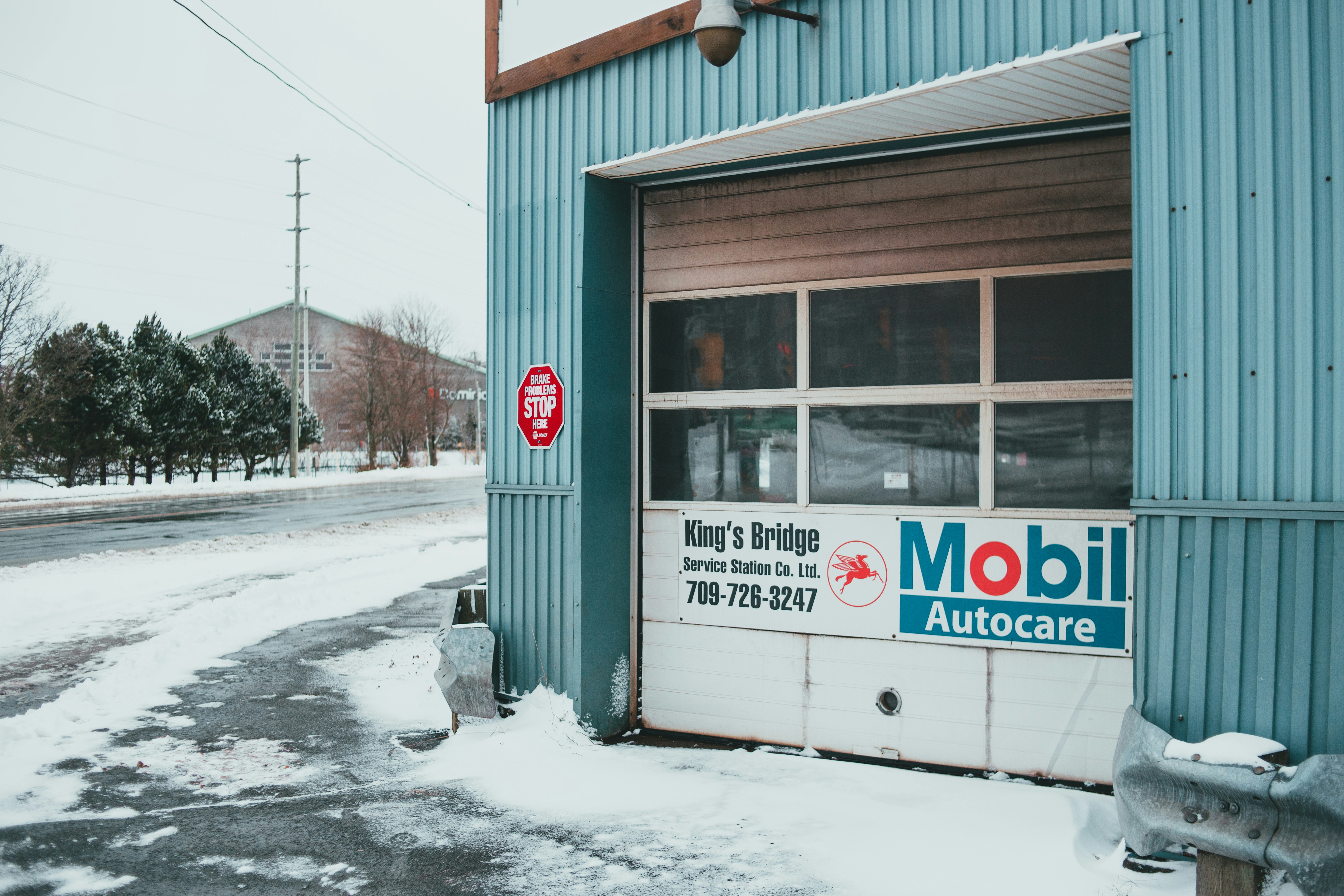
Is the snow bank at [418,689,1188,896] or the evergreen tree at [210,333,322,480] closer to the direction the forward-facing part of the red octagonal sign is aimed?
the snow bank

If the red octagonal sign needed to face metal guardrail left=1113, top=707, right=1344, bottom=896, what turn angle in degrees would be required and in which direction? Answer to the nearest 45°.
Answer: approximately 90° to its left

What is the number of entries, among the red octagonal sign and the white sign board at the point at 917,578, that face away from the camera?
0

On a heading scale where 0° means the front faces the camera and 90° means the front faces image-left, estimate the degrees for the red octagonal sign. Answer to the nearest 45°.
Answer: approximately 45°

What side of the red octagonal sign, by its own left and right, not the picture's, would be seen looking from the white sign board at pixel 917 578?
left

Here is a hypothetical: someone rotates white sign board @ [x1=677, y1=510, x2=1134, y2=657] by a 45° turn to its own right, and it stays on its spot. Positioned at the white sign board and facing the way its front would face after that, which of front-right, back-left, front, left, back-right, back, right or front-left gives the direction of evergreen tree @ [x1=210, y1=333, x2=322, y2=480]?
front-right

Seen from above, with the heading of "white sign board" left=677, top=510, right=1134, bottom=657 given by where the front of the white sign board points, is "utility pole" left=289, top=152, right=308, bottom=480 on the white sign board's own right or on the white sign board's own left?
on the white sign board's own right

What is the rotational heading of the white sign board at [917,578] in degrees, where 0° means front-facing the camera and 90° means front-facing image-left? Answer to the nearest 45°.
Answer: approximately 45°

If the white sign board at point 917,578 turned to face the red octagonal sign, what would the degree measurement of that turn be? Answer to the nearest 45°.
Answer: approximately 45° to its right

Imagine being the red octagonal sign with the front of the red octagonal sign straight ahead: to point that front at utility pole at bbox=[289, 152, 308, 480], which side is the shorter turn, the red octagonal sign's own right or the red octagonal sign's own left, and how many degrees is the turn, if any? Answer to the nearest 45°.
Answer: approximately 135° to the red octagonal sign's own right

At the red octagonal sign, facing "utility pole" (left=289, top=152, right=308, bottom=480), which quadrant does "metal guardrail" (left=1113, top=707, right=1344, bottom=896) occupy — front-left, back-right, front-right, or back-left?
back-right

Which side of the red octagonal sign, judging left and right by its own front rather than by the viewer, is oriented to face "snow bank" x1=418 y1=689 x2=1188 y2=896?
left

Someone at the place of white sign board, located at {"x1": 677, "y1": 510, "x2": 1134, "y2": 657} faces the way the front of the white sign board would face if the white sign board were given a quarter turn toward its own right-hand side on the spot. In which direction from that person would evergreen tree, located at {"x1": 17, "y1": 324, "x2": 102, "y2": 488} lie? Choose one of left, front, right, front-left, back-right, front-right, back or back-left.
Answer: front
